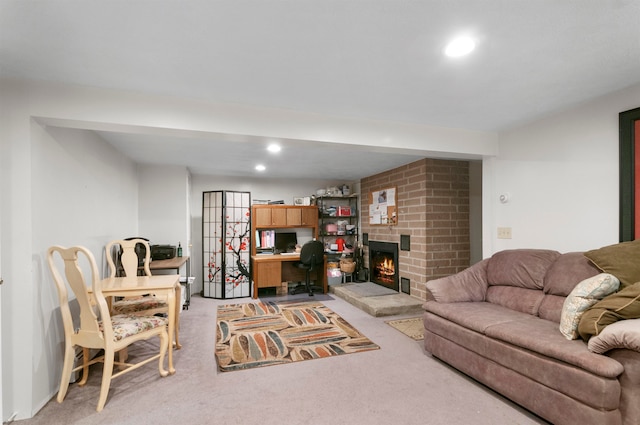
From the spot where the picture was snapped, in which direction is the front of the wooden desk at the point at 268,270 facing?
facing the viewer

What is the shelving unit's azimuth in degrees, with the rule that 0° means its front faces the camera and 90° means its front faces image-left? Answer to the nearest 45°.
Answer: approximately 0°

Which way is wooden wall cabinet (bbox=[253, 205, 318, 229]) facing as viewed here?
toward the camera

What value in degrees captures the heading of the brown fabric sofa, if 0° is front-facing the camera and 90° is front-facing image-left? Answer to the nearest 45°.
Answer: approximately 45°

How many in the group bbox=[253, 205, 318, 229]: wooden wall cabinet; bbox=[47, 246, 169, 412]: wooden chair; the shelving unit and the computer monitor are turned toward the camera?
3

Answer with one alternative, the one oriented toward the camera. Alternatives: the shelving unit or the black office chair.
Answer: the shelving unit

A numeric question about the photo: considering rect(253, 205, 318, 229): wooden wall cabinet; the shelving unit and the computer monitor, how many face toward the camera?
3

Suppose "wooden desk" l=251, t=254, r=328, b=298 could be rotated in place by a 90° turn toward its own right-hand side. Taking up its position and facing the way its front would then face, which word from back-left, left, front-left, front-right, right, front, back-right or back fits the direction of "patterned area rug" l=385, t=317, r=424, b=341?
back-left

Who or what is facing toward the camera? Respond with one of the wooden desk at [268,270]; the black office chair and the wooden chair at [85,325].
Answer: the wooden desk

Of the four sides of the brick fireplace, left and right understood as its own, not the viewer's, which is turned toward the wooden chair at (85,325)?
front

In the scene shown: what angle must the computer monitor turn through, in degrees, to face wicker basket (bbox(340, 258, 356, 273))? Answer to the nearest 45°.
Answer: approximately 90° to its left

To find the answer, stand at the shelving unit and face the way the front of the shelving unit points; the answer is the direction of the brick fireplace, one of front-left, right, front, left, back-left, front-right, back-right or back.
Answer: front-left

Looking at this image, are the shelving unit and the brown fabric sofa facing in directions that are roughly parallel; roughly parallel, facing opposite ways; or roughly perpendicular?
roughly perpendicular

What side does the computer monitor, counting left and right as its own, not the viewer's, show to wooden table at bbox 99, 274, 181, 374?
front
